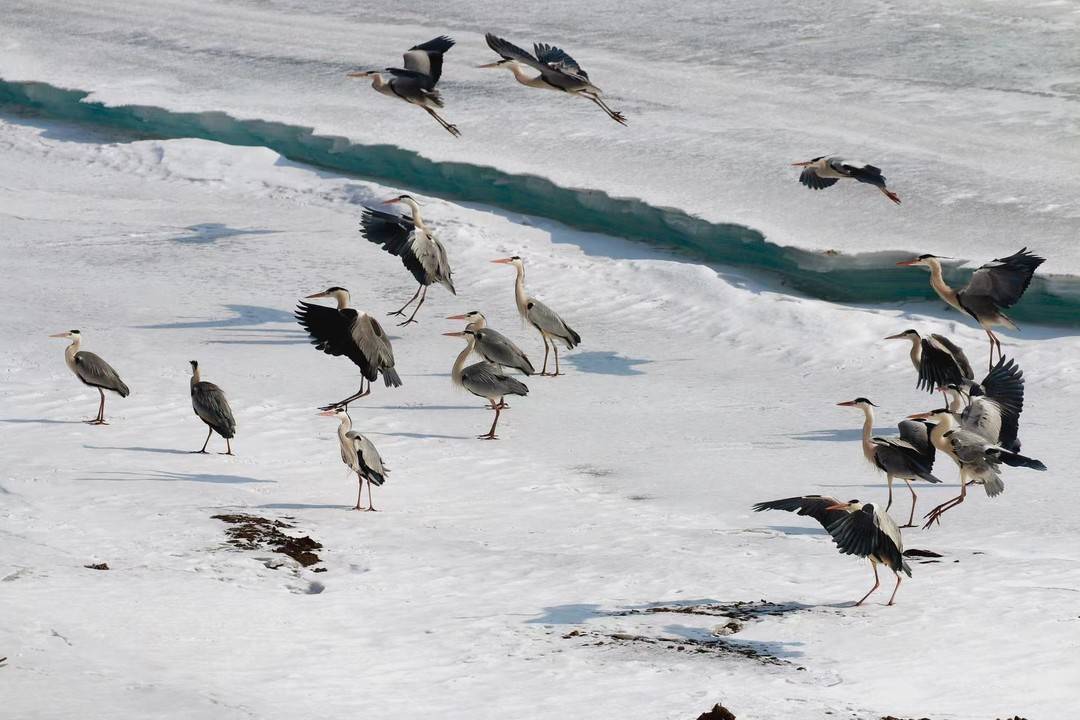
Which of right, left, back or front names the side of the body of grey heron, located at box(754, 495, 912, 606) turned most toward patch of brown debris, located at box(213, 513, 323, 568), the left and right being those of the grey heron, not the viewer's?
front

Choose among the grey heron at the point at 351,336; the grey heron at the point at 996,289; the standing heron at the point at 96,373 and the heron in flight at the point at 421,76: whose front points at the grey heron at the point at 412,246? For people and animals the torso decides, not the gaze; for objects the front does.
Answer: the grey heron at the point at 996,289

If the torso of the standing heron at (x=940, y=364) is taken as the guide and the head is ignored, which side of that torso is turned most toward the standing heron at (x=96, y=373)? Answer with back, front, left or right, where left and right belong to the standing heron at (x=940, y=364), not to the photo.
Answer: front

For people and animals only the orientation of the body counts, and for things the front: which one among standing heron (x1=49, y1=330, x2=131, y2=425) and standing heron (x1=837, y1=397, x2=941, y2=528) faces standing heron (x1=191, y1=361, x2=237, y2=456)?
standing heron (x1=837, y1=397, x2=941, y2=528)

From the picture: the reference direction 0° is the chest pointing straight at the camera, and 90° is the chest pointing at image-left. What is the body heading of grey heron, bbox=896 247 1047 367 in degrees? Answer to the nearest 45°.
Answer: approximately 90°

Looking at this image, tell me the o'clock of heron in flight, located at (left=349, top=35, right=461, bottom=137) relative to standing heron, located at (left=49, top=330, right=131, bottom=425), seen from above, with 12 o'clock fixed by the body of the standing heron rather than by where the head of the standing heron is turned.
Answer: The heron in flight is roughly at 4 o'clock from the standing heron.

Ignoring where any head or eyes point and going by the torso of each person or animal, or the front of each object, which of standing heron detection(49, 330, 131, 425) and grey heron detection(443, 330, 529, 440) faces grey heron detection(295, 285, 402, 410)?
grey heron detection(443, 330, 529, 440)

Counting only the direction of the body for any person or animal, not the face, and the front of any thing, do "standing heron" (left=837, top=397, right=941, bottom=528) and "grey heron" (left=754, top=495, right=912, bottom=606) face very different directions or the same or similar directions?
same or similar directions

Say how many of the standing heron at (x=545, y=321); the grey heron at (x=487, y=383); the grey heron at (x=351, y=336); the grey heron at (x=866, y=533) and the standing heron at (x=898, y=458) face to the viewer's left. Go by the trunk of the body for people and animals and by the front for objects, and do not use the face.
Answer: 5

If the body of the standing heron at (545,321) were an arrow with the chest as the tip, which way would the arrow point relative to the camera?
to the viewer's left

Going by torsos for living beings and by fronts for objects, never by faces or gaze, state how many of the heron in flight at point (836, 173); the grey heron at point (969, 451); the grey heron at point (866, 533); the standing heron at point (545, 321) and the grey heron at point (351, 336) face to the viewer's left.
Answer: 5

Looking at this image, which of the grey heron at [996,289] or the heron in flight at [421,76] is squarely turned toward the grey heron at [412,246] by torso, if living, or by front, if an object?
the grey heron at [996,289]

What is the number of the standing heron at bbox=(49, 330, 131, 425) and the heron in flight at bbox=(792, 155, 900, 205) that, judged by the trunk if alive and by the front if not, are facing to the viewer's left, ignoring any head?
2

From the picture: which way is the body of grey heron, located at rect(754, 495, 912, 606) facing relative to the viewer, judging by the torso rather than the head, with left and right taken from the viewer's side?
facing to the left of the viewer

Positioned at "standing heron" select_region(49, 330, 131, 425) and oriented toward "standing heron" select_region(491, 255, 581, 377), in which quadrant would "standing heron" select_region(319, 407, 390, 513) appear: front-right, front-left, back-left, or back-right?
front-right

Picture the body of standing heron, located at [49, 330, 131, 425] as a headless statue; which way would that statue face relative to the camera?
to the viewer's left

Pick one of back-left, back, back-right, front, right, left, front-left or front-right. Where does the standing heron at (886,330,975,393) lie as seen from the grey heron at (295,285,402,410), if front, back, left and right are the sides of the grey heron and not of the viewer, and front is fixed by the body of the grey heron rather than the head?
back

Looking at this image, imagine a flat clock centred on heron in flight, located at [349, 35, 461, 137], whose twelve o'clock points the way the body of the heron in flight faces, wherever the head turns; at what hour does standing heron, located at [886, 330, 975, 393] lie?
The standing heron is roughly at 8 o'clock from the heron in flight.

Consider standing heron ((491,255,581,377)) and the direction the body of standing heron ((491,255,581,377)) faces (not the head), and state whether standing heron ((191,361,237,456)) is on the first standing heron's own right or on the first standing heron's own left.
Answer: on the first standing heron's own left
